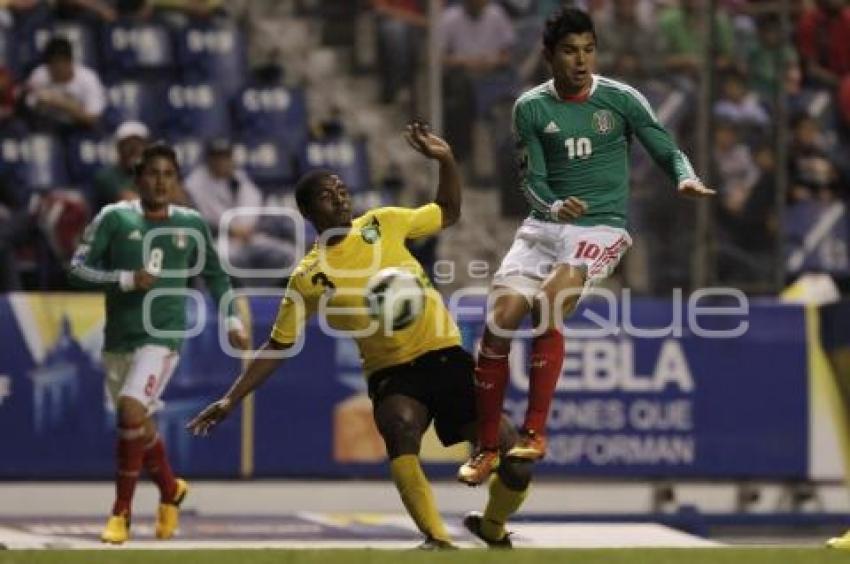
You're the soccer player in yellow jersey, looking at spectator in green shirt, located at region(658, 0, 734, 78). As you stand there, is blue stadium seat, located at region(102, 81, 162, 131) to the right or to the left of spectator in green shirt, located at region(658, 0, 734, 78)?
left

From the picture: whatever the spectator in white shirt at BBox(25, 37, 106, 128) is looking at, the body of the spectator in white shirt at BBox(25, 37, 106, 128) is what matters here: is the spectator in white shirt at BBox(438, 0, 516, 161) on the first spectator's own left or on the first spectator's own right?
on the first spectator's own left

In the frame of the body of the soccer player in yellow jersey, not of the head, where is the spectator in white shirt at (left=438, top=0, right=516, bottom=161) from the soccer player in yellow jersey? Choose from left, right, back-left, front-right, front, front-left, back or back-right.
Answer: back

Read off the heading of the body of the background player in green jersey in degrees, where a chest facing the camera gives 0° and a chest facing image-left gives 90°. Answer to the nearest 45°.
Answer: approximately 0°

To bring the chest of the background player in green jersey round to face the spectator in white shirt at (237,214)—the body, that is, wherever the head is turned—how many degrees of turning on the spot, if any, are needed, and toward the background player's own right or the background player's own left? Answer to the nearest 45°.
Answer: approximately 180°

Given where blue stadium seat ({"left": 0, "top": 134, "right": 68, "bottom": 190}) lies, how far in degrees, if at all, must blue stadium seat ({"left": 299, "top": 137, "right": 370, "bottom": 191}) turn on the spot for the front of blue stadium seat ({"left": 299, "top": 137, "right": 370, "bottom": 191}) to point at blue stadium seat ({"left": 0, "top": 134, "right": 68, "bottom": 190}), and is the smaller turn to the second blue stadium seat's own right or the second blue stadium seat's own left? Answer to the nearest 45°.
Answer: approximately 90° to the second blue stadium seat's own right

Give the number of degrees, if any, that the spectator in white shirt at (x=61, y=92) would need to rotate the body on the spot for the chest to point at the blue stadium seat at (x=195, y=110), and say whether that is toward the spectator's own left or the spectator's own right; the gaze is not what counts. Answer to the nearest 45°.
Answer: approximately 90° to the spectator's own left

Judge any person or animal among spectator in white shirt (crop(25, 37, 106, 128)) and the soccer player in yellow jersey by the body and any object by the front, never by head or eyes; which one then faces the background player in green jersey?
the spectator in white shirt

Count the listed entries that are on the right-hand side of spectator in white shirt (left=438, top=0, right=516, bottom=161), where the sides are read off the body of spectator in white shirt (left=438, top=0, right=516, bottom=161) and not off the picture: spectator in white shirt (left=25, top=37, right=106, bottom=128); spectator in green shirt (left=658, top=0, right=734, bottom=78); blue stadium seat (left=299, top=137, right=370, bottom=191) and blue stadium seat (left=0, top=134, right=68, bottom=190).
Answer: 3

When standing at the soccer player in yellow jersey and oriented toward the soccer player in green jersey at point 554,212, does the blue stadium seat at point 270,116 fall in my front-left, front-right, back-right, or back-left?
back-left

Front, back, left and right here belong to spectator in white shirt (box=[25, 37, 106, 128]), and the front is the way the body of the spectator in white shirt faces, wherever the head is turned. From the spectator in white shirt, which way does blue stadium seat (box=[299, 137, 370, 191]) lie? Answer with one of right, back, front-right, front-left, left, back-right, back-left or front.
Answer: left
